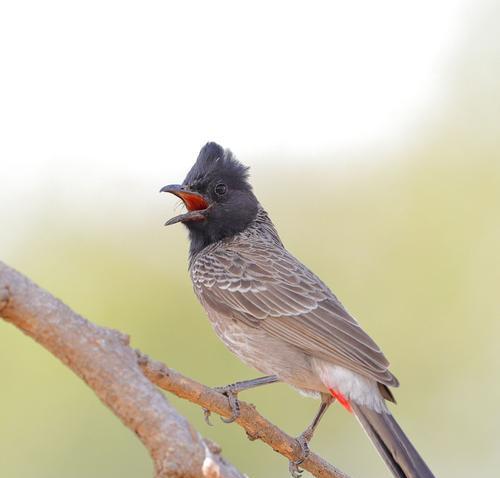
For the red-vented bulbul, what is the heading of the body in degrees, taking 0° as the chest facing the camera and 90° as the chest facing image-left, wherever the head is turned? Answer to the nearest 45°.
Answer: approximately 90°
